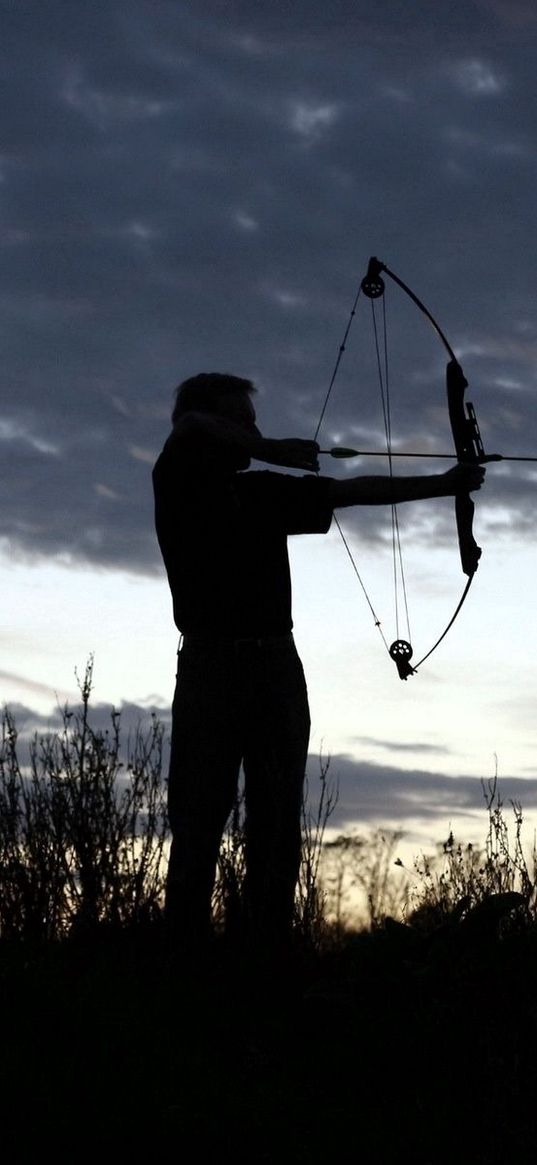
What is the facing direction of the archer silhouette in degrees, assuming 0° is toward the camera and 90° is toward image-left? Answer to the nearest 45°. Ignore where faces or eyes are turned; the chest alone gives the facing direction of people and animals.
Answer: approximately 315°
